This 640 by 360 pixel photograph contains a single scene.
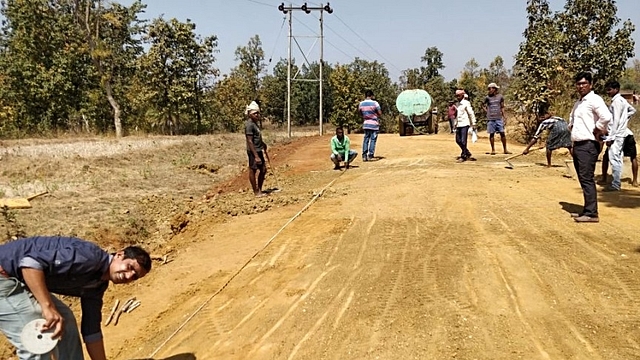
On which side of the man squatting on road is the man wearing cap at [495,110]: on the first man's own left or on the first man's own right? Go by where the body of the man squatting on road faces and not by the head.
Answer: on the first man's own left

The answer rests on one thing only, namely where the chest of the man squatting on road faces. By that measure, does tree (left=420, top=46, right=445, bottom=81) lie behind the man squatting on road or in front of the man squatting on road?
behind

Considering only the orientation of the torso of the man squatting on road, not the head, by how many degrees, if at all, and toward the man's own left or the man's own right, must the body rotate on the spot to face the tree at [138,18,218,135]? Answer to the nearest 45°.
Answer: approximately 135° to the man's own right

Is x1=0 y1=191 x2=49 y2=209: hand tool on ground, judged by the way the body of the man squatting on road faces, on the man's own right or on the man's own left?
on the man's own right

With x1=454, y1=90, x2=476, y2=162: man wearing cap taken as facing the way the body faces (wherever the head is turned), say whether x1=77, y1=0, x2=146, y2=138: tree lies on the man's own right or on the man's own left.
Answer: on the man's own right

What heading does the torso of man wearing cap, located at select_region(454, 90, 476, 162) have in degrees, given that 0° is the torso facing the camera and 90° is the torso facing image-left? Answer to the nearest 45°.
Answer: approximately 45°

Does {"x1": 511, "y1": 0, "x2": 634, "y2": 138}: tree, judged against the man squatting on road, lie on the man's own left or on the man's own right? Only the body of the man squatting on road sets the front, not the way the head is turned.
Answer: on the man's own left
